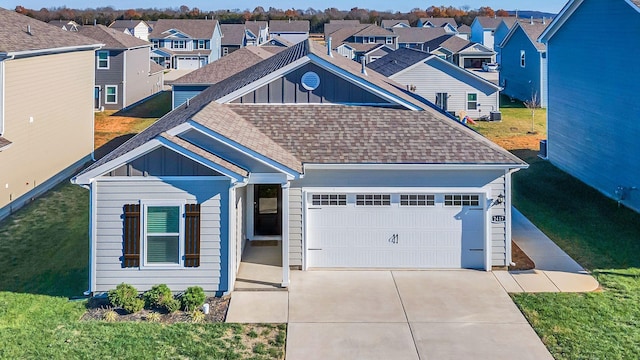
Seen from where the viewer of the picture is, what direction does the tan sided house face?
facing the viewer and to the left of the viewer

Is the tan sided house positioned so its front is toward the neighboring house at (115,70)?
no

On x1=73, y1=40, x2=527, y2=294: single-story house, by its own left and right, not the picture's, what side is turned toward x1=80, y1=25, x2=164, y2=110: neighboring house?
back

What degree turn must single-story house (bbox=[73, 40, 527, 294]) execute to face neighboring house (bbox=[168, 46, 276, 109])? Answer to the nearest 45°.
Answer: approximately 180°

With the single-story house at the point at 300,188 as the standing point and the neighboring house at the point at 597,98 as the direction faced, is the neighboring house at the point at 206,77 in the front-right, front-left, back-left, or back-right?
front-left

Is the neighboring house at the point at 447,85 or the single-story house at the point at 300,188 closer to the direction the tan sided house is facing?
the single-story house

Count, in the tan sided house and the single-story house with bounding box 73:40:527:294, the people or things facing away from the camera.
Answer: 0

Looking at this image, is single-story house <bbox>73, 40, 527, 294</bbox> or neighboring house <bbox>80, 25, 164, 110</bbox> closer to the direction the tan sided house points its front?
the single-story house

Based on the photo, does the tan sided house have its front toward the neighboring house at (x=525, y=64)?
no

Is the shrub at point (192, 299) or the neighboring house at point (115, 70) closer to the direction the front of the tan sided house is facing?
the shrub

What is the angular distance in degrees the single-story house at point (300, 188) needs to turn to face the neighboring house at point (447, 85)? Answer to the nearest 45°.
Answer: approximately 180°

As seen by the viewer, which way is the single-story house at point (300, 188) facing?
toward the camera

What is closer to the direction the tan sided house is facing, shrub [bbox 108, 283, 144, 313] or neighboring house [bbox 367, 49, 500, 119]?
the shrub

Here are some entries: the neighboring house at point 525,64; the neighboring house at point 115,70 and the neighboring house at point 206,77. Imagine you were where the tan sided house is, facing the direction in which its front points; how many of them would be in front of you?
0

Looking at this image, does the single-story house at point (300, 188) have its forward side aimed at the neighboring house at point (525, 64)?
no
